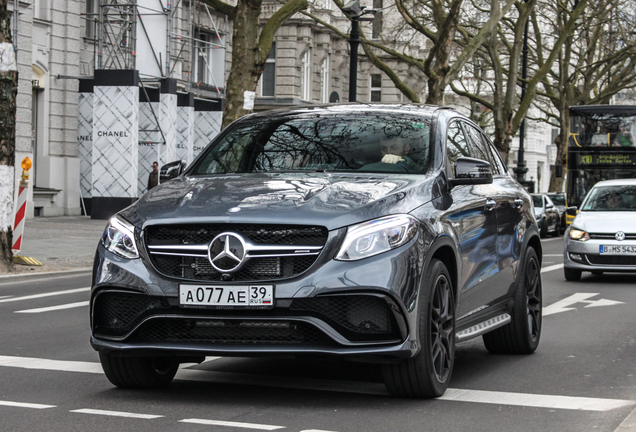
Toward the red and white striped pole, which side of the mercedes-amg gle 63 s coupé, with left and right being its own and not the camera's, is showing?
right

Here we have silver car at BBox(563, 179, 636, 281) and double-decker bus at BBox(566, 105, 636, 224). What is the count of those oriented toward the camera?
2

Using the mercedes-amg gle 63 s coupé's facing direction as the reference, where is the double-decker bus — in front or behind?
behind

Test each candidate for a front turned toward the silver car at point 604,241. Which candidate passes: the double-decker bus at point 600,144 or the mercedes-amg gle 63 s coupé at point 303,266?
the double-decker bus

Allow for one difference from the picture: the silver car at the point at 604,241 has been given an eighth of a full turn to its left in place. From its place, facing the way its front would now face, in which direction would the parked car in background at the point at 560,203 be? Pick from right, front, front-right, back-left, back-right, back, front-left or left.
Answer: back-left

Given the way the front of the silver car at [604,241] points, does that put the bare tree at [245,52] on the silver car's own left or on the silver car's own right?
on the silver car's own right

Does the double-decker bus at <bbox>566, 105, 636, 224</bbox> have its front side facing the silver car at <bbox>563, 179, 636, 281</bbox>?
yes

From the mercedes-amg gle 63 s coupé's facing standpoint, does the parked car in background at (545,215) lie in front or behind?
behind

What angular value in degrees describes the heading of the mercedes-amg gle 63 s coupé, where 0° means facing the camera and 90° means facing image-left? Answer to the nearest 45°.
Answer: approximately 45°

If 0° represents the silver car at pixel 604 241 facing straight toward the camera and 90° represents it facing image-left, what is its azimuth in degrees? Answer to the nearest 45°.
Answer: approximately 0°

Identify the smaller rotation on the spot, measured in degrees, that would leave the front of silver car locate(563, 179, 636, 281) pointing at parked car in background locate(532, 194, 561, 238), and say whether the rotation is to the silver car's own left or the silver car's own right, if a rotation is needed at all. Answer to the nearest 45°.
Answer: approximately 180°

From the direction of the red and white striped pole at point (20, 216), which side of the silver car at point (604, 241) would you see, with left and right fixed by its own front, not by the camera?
right
